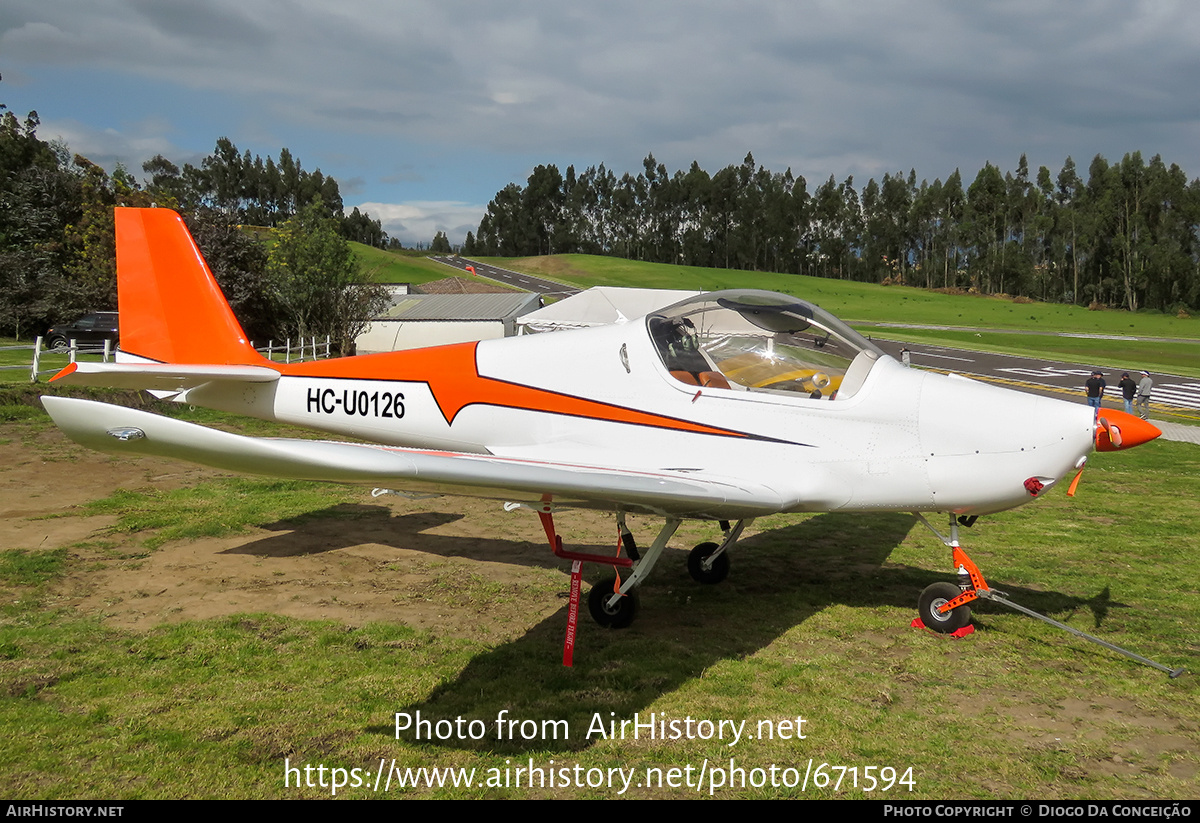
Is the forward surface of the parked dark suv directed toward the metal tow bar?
no

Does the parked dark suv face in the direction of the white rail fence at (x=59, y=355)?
no

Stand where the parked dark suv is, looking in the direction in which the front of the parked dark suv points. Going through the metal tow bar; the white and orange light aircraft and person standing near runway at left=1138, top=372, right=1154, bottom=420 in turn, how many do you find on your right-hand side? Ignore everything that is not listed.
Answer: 0

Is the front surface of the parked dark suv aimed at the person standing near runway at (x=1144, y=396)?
no

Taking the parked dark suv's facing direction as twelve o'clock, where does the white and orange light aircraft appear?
The white and orange light aircraft is roughly at 9 o'clock from the parked dark suv.

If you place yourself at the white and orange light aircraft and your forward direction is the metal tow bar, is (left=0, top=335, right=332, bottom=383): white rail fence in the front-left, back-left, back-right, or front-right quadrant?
back-left

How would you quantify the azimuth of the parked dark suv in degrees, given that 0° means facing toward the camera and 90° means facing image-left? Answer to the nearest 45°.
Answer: approximately 90°
